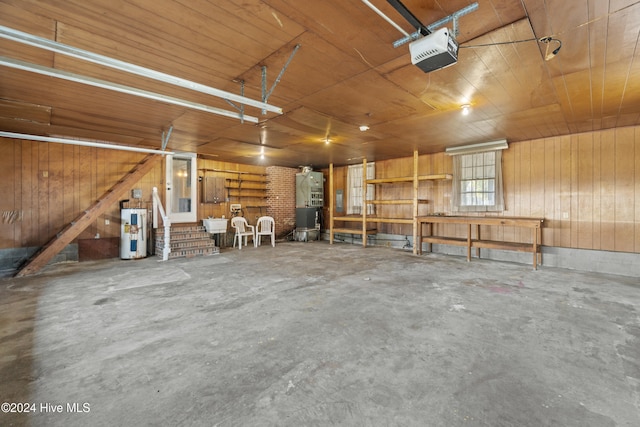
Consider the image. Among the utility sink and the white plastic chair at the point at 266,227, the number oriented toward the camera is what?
2

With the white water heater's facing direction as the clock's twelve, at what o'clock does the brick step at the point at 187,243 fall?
The brick step is roughly at 9 o'clock from the white water heater.

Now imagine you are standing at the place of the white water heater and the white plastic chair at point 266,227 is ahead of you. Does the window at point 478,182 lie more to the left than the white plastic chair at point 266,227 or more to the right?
right

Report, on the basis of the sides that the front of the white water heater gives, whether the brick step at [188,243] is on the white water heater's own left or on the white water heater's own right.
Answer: on the white water heater's own left

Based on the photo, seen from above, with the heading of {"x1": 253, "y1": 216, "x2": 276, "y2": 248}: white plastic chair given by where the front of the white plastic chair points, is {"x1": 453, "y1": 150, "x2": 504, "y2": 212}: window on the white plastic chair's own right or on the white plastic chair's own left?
on the white plastic chair's own left

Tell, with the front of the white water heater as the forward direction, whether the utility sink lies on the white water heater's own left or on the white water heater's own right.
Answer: on the white water heater's own left
